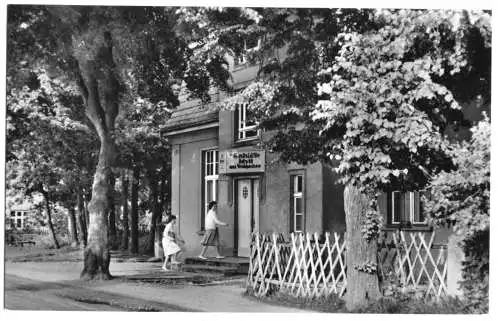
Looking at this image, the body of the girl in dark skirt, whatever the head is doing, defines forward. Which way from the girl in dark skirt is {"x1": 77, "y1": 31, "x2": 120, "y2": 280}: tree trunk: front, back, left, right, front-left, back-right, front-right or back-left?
back-right

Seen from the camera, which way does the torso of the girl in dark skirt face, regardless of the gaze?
to the viewer's right

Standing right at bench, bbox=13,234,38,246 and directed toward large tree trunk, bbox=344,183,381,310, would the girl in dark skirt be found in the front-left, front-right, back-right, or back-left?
front-left

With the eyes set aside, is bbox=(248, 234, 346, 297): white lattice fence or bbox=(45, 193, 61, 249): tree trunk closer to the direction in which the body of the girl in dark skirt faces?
the white lattice fence
